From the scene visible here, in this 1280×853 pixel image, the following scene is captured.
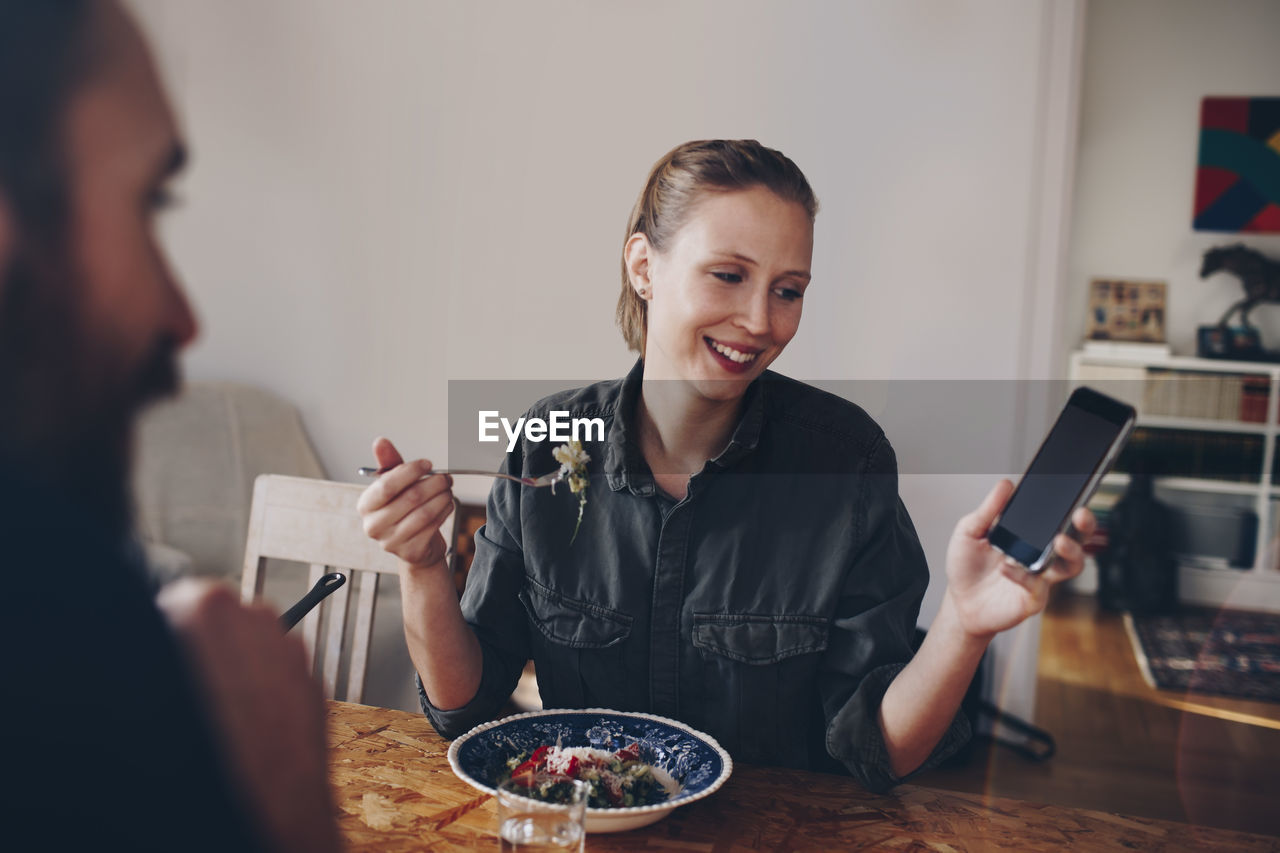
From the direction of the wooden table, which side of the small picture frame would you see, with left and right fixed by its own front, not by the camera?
front

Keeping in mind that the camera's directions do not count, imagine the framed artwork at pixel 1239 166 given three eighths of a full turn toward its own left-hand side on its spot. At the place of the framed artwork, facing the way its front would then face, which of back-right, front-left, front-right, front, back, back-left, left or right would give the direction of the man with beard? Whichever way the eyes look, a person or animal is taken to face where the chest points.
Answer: back-right

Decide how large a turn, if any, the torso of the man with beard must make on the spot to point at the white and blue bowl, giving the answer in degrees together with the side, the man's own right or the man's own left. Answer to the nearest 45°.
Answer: approximately 45° to the man's own left

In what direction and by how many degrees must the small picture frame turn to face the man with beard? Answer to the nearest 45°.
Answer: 0° — it already faces them

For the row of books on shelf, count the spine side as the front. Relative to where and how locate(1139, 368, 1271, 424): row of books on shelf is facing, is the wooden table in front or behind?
in front

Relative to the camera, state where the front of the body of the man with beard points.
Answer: to the viewer's right

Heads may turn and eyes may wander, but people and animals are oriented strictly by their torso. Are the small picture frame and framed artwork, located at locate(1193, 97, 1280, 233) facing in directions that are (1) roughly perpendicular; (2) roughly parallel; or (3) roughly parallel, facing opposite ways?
roughly parallel

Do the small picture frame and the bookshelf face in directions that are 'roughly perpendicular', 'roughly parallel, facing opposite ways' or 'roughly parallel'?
roughly parallel

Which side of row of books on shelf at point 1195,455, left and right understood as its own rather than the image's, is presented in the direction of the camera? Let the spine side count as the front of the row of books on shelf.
front

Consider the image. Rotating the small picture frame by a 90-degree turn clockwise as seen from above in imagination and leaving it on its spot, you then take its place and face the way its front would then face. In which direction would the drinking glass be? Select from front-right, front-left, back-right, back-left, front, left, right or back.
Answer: left

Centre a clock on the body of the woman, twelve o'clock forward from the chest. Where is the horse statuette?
The horse statuette is roughly at 7 o'clock from the woman.
